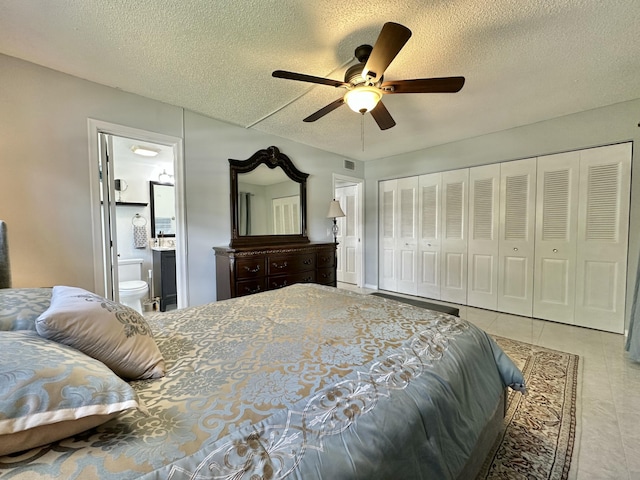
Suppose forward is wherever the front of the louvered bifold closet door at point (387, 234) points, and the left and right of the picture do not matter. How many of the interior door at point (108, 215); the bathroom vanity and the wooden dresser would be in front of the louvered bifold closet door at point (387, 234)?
3

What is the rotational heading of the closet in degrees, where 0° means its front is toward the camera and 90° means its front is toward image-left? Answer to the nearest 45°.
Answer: approximately 45°

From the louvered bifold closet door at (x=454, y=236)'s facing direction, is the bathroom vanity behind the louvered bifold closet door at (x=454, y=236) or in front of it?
in front

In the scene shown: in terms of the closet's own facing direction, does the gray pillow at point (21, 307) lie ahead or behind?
ahead

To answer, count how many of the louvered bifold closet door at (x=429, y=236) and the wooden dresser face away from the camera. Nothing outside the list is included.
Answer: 0

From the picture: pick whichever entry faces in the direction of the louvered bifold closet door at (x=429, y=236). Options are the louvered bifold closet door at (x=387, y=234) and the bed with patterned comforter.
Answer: the bed with patterned comforter

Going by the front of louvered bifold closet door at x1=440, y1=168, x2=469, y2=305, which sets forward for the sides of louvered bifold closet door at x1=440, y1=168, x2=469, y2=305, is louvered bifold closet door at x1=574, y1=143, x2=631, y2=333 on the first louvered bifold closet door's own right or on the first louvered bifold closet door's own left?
on the first louvered bifold closet door's own left

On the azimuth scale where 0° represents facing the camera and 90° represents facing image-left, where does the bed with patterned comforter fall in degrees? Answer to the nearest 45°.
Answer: approximately 225°

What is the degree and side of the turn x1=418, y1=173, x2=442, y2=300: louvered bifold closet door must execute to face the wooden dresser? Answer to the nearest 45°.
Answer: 0° — it already faces it

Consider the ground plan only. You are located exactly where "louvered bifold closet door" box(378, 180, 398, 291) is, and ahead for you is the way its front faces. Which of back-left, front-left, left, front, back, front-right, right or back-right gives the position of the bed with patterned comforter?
front-left

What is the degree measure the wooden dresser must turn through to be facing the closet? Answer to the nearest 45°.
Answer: approximately 45° to its left
